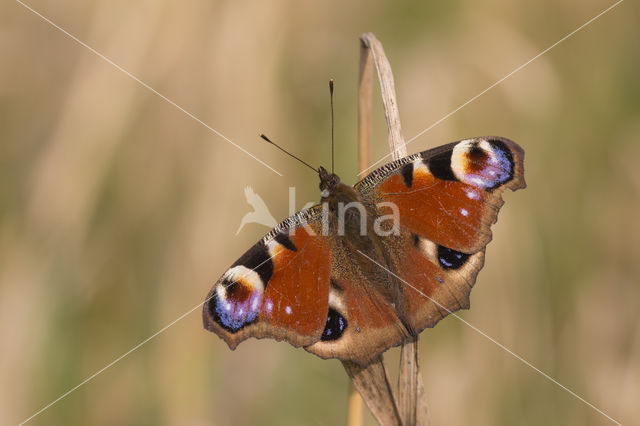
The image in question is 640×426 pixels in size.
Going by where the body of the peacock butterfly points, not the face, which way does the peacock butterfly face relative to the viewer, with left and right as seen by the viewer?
facing away from the viewer and to the left of the viewer
